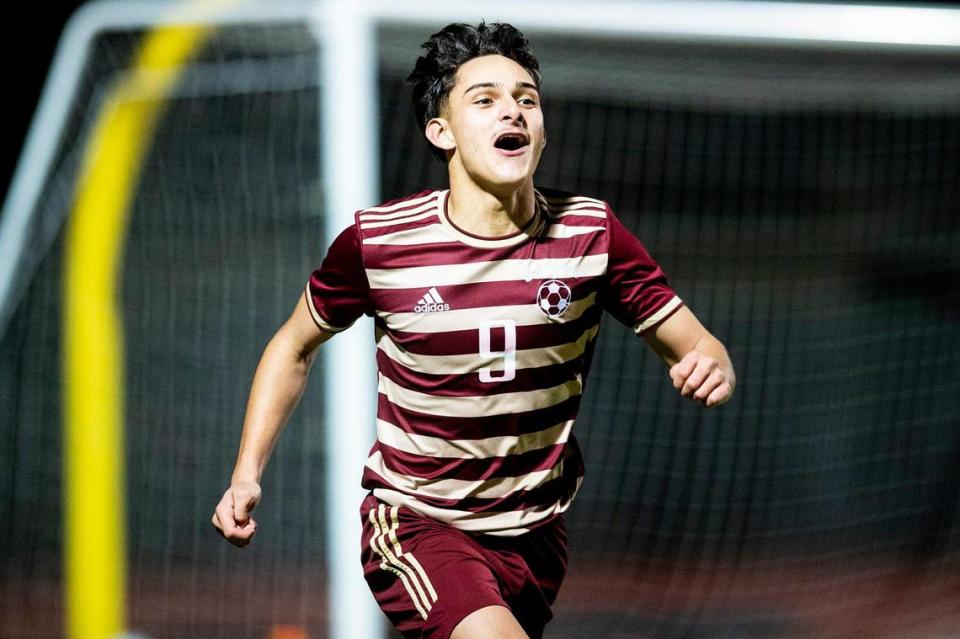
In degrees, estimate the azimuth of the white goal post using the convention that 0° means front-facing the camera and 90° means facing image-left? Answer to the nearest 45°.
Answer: approximately 315°

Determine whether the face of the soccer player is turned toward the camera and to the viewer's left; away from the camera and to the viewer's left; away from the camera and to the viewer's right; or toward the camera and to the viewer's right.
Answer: toward the camera and to the viewer's right

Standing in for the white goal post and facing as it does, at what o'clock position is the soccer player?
The soccer player is roughly at 1 o'clock from the white goal post.
